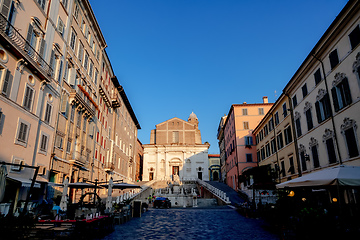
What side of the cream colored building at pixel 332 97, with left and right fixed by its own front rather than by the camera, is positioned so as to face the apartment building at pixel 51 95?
front

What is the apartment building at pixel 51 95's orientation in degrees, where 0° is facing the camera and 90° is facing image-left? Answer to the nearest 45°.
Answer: approximately 315°

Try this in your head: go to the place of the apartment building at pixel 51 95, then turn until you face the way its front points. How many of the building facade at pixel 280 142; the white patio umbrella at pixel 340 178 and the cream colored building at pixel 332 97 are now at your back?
0

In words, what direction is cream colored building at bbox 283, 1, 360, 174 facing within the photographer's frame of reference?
facing the viewer and to the left of the viewer

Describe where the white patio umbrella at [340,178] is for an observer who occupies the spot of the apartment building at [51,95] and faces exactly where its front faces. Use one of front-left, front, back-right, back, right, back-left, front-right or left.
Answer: front

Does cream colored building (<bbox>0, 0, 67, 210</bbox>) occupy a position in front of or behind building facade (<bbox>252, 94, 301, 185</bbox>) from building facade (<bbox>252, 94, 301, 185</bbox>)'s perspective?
in front

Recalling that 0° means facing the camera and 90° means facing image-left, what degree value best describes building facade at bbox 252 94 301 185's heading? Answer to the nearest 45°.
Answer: approximately 45°

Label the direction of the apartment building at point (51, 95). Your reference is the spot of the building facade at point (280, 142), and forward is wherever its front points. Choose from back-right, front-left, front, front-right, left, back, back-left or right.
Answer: front

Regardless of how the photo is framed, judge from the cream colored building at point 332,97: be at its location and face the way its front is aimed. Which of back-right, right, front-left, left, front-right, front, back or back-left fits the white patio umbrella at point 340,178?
front-left

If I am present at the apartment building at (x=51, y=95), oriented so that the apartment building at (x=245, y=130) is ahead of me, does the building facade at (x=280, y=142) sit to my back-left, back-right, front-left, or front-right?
front-right

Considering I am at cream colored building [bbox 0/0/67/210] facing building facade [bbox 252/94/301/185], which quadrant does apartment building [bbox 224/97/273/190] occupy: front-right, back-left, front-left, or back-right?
front-left

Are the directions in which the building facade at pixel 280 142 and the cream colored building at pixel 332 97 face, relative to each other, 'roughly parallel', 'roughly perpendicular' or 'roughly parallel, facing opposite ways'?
roughly parallel

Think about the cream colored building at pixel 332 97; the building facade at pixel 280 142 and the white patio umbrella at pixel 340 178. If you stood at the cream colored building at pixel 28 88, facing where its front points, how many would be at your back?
0

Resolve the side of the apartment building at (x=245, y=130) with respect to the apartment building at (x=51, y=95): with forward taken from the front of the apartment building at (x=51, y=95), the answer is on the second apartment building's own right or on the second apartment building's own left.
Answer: on the second apartment building's own left
